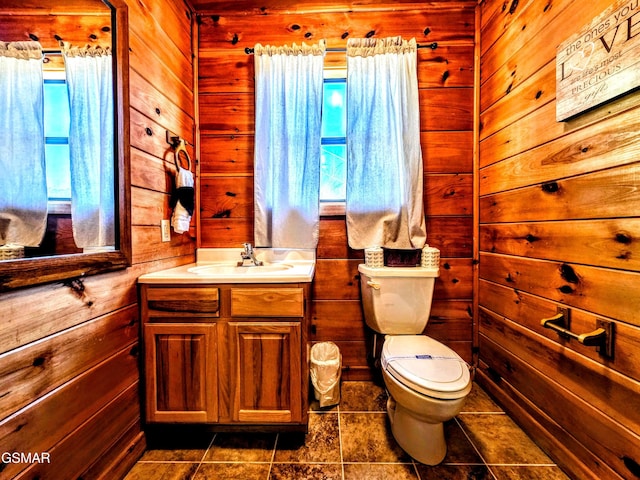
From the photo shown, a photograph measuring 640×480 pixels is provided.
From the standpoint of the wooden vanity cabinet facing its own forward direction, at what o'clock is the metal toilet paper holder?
The metal toilet paper holder is roughly at 10 o'clock from the wooden vanity cabinet.

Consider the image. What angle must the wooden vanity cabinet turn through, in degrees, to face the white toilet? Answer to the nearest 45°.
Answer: approximately 90° to its left

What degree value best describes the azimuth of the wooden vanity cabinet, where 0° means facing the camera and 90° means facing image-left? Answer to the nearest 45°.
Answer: approximately 0°

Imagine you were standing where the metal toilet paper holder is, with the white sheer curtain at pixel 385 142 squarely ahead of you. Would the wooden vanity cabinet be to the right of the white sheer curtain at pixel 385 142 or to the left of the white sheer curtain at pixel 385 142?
left

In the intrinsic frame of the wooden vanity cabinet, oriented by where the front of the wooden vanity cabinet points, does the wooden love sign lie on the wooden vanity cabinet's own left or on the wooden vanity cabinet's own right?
on the wooden vanity cabinet's own left
